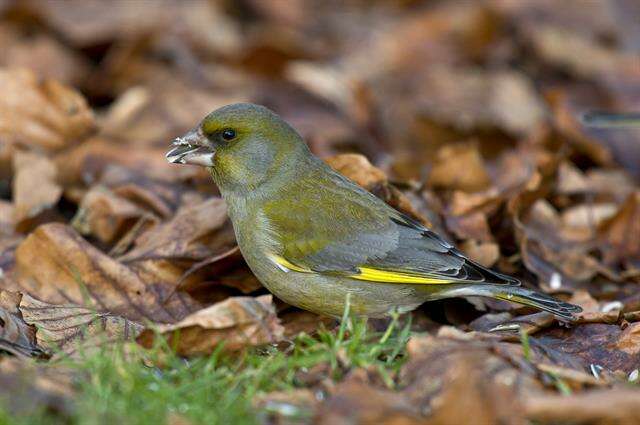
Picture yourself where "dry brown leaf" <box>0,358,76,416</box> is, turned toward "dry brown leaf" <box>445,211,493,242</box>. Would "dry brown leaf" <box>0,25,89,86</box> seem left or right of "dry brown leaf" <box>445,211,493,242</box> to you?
left

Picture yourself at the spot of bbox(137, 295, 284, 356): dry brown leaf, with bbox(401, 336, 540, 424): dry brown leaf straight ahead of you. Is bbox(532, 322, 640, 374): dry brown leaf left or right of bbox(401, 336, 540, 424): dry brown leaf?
left

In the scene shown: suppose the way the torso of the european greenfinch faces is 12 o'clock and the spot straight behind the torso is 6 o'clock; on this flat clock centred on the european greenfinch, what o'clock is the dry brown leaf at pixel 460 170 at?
The dry brown leaf is roughly at 4 o'clock from the european greenfinch.

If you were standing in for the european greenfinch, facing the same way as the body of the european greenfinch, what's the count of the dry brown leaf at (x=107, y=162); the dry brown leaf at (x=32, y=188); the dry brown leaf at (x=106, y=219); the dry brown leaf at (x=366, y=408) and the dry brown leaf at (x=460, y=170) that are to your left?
1

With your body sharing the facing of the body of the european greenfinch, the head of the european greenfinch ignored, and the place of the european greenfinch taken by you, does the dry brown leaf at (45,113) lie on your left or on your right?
on your right

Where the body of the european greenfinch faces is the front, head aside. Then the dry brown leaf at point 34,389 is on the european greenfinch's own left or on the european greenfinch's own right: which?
on the european greenfinch's own left

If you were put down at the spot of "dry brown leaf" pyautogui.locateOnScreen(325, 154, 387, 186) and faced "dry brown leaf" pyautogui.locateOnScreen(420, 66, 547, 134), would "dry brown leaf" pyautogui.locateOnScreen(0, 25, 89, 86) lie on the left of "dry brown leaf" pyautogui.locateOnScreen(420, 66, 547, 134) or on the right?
left

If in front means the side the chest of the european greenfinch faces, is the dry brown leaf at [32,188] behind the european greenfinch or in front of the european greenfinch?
in front

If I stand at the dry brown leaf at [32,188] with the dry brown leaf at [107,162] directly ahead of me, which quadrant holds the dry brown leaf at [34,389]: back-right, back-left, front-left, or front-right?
back-right

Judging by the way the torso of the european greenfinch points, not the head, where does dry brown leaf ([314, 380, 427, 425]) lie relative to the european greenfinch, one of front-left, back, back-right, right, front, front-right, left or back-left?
left

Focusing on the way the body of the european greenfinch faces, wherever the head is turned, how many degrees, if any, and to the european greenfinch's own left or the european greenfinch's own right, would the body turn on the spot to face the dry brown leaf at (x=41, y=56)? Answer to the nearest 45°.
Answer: approximately 45° to the european greenfinch's own right

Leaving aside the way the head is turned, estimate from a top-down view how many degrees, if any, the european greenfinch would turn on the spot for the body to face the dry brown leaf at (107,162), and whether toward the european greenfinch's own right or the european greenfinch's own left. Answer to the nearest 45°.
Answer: approximately 45° to the european greenfinch's own right

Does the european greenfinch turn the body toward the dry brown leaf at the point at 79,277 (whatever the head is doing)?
yes

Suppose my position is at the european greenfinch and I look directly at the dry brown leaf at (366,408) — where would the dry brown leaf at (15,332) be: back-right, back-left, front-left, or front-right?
front-right

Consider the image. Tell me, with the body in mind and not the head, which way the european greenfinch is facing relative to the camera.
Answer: to the viewer's left

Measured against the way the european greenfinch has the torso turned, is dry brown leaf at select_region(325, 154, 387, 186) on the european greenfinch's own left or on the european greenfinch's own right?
on the european greenfinch's own right
